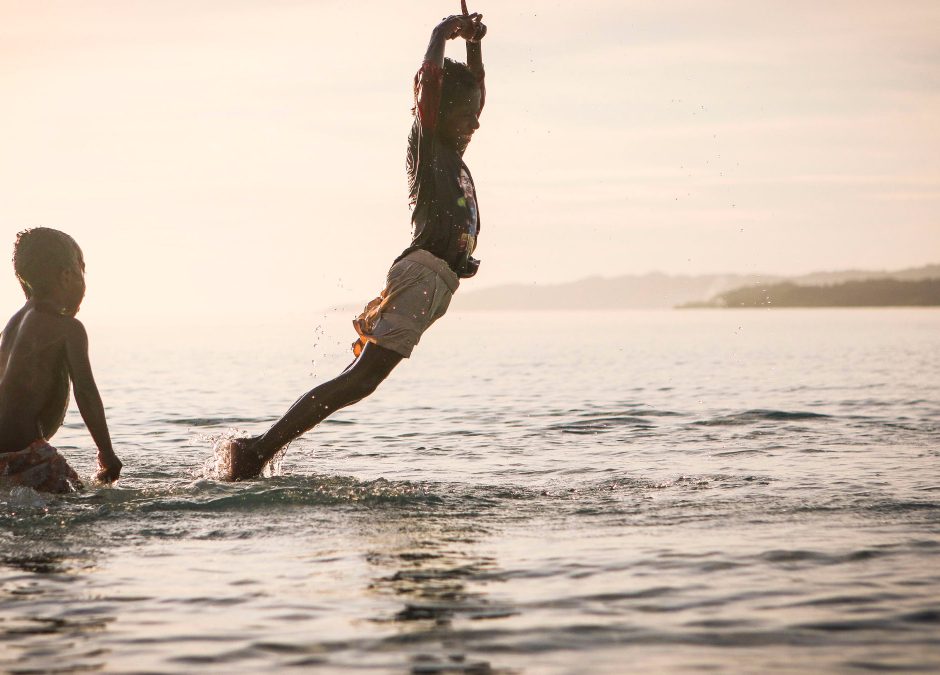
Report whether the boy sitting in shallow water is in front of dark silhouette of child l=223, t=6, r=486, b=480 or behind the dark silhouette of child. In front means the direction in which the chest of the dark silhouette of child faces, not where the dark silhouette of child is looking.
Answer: behind

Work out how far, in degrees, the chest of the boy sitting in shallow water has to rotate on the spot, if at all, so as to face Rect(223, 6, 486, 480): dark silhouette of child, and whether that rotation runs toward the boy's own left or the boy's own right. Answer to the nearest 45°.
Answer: approximately 45° to the boy's own right

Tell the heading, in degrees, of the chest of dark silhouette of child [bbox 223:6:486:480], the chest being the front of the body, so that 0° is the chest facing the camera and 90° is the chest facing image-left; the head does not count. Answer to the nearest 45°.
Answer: approximately 270°

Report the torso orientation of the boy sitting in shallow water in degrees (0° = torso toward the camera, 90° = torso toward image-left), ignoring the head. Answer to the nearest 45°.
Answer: approximately 225°
